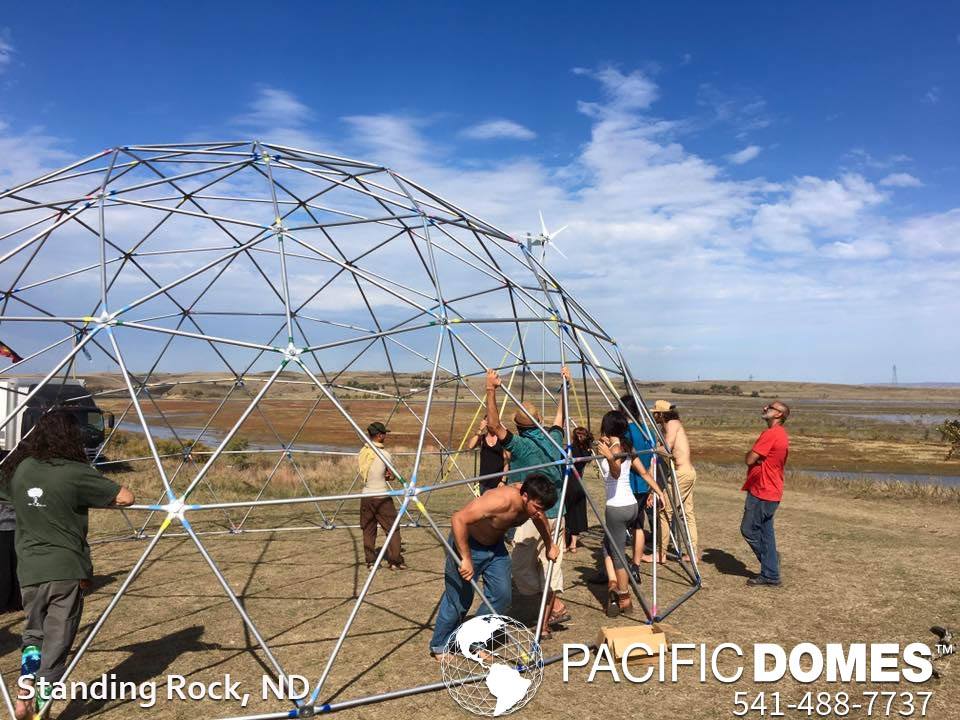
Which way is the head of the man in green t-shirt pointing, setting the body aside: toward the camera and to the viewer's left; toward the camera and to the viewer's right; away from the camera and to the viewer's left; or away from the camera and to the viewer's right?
away from the camera and to the viewer's right

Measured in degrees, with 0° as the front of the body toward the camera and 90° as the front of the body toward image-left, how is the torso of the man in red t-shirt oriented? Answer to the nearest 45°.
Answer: approximately 90°

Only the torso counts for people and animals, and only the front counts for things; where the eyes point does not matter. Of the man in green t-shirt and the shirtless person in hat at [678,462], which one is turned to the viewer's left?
the shirtless person in hat

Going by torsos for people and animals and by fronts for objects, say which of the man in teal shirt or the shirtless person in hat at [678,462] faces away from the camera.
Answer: the man in teal shirt

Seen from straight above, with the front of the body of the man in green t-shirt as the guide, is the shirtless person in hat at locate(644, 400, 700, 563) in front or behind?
in front

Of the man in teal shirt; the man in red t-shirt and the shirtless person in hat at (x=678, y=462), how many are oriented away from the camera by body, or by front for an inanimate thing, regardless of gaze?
1

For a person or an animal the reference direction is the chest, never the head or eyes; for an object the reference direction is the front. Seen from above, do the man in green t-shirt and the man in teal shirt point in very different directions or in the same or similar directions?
same or similar directions

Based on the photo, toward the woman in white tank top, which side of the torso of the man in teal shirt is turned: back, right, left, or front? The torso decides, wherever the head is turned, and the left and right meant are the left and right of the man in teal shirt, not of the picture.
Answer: right

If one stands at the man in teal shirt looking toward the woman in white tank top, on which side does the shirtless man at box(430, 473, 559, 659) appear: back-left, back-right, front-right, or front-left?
back-right

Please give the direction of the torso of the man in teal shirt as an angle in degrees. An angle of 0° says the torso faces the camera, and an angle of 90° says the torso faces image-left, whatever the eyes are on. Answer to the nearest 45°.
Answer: approximately 180°

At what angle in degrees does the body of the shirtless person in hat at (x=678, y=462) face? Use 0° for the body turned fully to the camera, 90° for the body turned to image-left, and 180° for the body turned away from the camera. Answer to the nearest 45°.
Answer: approximately 90°

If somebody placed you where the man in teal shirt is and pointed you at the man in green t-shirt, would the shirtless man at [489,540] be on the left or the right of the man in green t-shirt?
left

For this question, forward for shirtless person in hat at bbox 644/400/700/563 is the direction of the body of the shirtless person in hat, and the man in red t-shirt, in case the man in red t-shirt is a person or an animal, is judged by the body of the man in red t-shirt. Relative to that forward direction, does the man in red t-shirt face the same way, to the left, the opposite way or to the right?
the same way

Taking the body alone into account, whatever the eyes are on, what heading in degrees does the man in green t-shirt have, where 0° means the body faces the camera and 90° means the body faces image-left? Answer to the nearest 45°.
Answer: approximately 225°

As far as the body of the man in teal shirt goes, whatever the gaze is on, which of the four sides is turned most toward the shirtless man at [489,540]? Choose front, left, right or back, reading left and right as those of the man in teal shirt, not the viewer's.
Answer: back

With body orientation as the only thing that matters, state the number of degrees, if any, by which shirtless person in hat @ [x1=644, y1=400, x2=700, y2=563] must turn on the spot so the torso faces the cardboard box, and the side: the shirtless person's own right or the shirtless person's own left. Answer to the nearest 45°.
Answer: approximately 90° to the shirtless person's own left
